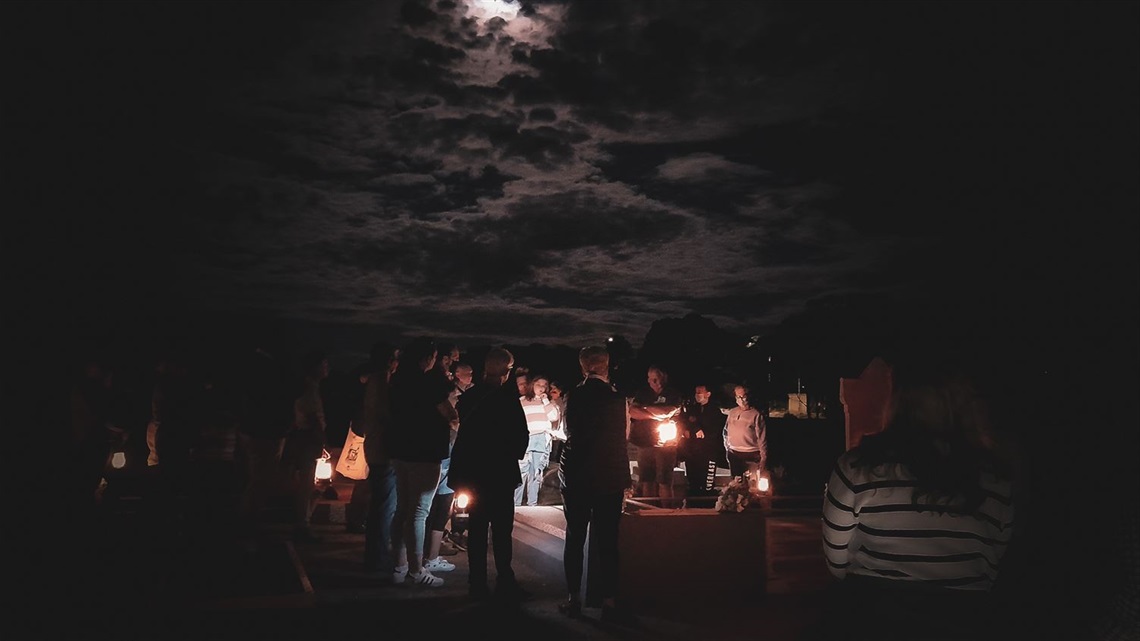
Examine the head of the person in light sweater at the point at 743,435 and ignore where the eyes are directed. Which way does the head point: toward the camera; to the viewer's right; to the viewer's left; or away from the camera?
toward the camera

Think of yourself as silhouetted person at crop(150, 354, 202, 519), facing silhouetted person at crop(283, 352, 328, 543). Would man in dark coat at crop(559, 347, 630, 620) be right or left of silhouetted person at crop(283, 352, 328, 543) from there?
right

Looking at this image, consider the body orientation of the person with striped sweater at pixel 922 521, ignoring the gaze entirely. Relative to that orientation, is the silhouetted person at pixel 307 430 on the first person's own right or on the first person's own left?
on the first person's own left

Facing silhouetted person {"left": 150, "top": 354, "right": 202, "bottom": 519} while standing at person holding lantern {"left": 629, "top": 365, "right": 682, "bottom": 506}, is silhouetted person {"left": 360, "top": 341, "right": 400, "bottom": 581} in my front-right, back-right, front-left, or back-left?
front-left

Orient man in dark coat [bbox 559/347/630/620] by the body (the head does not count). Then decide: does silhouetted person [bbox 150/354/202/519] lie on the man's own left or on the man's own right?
on the man's own left

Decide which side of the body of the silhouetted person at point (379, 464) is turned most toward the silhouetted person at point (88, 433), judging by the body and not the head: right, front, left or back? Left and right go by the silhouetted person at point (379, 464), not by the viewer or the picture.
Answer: back

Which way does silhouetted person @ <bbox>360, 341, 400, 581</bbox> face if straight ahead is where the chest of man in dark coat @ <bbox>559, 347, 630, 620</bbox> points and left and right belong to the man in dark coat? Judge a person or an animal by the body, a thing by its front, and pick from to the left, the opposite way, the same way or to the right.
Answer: to the right

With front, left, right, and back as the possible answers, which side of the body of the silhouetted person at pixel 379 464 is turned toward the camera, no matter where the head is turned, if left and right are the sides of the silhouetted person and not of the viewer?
right

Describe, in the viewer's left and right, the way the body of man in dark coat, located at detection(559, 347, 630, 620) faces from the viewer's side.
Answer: facing away from the viewer

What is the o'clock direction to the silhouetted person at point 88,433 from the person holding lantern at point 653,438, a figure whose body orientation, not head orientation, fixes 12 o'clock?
The silhouetted person is roughly at 2 o'clock from the person holding lantern.

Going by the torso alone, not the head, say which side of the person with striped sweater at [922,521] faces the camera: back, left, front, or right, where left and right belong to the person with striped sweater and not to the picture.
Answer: back

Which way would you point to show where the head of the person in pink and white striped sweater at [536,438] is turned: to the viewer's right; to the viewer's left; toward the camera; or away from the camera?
toward the camera

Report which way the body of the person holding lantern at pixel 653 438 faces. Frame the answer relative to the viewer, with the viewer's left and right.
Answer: facing the viewer

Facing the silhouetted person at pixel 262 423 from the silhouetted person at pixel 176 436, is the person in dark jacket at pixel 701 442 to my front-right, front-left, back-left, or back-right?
front-left

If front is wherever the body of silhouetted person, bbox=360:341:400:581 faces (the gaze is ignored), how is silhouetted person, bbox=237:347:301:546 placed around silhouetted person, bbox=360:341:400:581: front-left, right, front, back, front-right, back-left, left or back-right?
back-left

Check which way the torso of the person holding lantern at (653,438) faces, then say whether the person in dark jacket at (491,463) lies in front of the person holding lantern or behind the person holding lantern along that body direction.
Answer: in front
